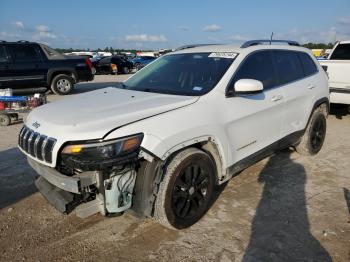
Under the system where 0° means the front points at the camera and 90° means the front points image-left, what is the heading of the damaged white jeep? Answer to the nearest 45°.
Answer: approximately 45°

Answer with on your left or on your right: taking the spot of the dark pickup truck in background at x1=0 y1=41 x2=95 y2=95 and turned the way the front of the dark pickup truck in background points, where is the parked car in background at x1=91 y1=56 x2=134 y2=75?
on your right

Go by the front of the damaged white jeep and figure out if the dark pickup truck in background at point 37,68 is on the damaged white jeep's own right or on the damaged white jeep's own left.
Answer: on the damaged white jeep's own right

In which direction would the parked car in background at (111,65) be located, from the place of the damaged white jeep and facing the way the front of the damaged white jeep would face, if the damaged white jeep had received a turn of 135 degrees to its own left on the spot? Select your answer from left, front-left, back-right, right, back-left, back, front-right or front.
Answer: left

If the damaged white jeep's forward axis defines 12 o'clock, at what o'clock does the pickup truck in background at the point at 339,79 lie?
The pickup truck in background is roughly at 6 o'clock from the damaged white jeep.

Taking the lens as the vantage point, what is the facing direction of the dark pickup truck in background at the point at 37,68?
facing to the left of the viewer

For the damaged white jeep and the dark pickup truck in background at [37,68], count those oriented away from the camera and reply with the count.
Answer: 0
